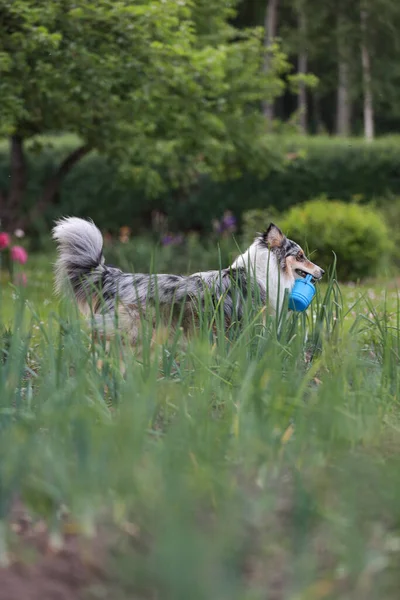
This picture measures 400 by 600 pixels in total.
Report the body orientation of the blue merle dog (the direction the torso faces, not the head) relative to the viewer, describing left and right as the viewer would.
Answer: facing to the right of the viewer

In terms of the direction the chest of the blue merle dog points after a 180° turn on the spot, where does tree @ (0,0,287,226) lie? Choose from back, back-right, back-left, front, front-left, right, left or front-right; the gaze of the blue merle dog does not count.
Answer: right

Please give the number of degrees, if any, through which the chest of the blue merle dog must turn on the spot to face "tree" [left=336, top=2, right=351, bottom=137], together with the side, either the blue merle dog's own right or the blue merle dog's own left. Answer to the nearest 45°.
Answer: approximately 90° to the blue merle dog's own left

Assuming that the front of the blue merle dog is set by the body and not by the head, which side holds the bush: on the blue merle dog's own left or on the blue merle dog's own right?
on the blue merle dog's own left

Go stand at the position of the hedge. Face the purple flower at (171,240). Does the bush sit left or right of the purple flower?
left

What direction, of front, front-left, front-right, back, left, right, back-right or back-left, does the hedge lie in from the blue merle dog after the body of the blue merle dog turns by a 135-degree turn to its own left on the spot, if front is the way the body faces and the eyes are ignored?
front-right

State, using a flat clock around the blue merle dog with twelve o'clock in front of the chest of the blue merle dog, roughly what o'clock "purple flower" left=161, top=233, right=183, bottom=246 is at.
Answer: The purple flower is roughly at 9 o'clock from the blue merle dog.
